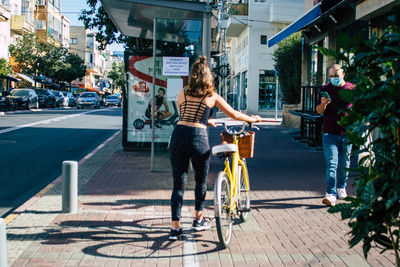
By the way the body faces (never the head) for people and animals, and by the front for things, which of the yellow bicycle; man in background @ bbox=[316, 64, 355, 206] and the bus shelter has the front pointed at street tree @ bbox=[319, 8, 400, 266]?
the man in background

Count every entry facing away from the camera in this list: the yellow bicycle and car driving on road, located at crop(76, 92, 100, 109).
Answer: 1

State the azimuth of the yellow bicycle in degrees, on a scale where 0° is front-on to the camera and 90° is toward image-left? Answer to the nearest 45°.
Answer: approximately 180°

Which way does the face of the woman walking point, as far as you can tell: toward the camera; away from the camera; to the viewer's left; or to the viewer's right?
away from the camera

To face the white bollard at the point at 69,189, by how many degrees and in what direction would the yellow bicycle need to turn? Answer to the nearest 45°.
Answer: approximately 45° to its left

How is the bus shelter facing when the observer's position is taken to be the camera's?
facing to the left of the viewer
